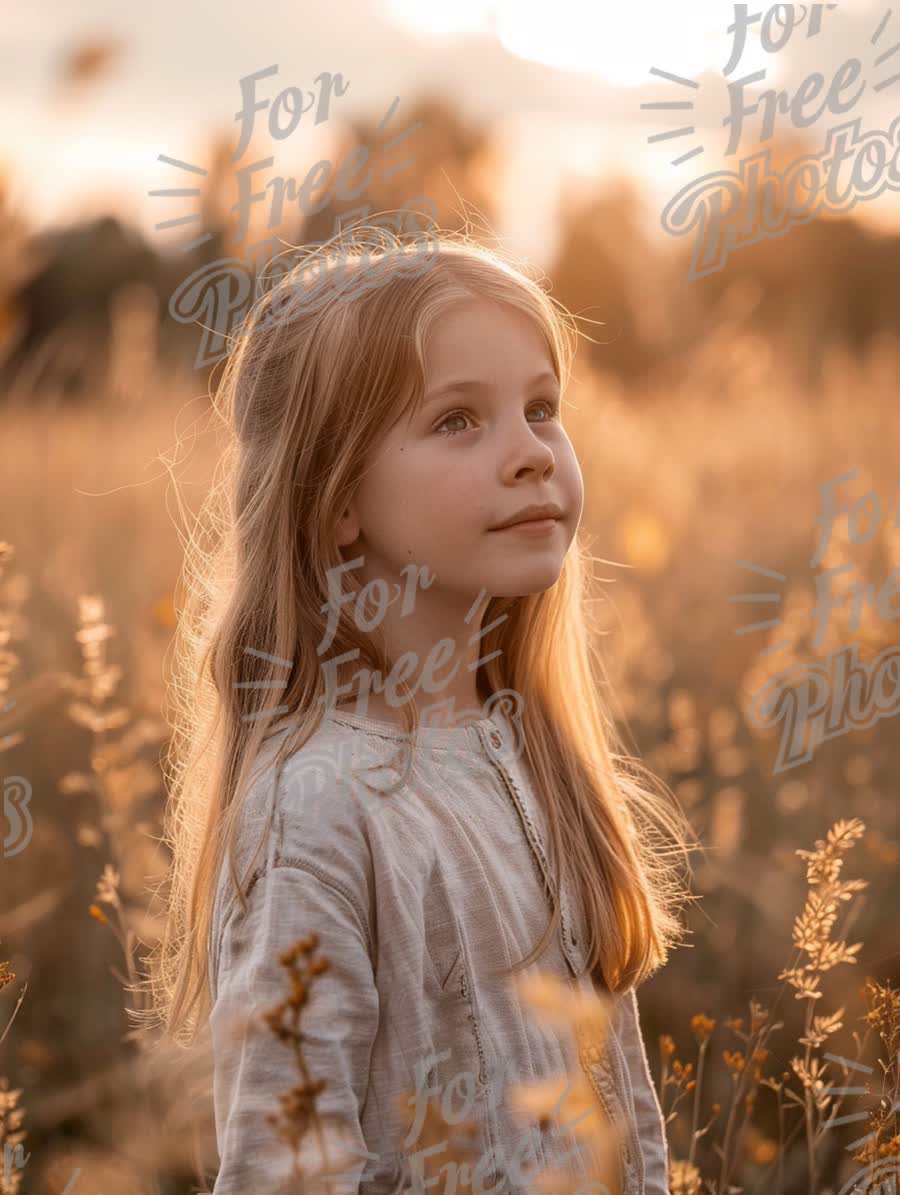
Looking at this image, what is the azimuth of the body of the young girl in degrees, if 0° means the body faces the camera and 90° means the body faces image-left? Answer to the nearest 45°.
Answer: approximately 315°
